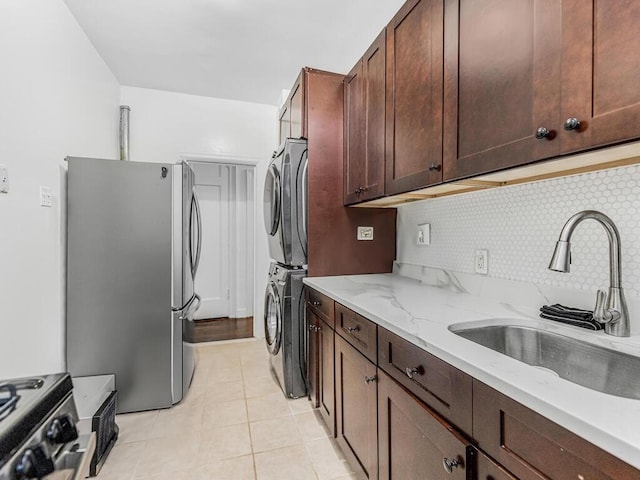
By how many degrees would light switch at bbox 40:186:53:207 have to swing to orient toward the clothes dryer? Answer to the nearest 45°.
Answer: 0° — it already faces it

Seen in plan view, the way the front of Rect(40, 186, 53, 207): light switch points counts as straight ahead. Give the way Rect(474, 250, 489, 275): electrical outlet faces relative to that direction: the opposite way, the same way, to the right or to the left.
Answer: the opposite way

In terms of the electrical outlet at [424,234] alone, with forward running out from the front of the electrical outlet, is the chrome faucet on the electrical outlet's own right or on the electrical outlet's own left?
on the electrical outlet's own left

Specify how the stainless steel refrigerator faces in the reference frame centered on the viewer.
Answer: facing to the right of the viewer

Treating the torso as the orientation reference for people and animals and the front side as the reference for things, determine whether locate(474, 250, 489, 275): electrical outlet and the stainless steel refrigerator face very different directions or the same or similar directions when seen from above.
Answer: very different directions

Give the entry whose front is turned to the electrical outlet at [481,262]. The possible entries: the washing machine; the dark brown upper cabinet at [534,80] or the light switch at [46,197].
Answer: the light switch

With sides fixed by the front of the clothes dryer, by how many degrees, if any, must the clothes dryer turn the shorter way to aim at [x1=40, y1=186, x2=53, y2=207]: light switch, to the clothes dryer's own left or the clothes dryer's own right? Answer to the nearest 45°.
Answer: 0° — it already faces it

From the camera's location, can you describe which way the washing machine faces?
facing to the left of the viewer

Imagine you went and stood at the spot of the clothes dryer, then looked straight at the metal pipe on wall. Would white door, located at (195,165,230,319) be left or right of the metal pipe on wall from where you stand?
right

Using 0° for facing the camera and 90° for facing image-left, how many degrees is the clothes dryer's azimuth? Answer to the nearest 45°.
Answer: approximately 90°

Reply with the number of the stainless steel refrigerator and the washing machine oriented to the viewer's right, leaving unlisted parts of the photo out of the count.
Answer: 1

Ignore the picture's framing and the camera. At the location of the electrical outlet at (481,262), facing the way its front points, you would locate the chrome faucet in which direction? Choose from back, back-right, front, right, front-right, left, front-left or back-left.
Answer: left

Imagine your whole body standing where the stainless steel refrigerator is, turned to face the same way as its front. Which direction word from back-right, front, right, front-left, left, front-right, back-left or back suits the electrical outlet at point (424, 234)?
front-right
